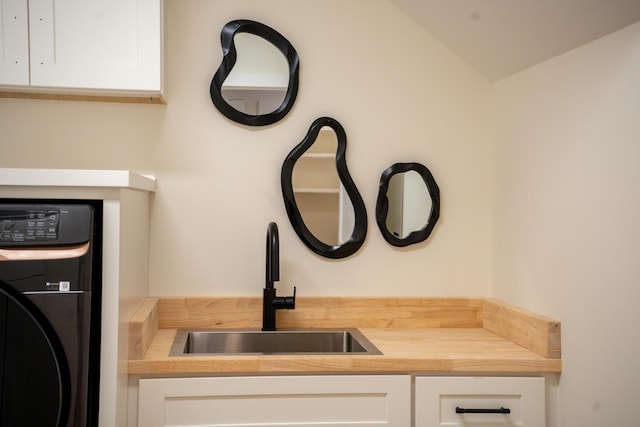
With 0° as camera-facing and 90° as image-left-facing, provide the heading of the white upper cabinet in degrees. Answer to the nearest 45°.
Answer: approximately 0°

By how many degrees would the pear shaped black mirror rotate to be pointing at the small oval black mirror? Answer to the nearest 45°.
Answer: approximately 90° to its left

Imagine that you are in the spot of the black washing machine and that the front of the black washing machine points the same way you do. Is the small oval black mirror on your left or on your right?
on your left
